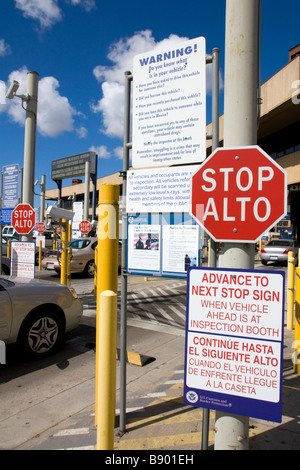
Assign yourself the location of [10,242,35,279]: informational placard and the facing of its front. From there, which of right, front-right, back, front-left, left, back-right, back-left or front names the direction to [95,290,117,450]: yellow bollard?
front

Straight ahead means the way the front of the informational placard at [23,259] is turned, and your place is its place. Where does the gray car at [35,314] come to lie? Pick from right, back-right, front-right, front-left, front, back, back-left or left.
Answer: front

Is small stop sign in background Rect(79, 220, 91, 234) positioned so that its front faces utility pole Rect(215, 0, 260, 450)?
yes

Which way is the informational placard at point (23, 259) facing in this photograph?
toward the camera

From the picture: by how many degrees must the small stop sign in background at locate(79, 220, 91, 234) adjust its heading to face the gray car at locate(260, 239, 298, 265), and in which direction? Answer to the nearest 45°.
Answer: approximately 45° to its left

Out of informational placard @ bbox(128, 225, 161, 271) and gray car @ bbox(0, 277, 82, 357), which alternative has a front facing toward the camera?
the informational placard

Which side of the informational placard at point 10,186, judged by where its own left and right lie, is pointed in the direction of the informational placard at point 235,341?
front

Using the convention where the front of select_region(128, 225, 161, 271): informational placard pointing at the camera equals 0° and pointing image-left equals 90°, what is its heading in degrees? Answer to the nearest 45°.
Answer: approximately 0°

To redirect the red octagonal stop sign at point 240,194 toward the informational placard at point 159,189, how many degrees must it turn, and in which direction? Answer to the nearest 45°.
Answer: approximately 135° to its right

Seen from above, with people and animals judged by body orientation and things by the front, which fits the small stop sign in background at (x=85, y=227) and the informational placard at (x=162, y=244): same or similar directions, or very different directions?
same or similar directions
